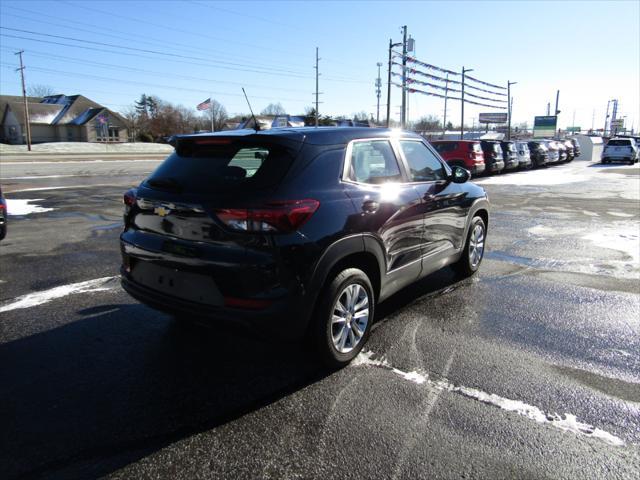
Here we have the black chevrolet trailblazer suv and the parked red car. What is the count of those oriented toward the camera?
0

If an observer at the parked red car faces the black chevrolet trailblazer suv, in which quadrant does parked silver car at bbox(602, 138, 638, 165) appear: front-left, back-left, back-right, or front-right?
back-left

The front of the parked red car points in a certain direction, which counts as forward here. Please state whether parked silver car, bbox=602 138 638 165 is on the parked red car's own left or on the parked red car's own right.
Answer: on the parked red car's own right

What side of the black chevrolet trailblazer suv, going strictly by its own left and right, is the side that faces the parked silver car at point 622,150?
front

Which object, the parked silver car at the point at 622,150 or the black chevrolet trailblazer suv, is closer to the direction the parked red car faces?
the parked silver car

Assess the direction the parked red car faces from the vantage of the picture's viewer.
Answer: facing away from the viewer and to the left of the viewer

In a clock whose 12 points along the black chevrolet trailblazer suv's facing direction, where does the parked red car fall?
The parked red car is roughly at 11 o'clock from the black chevrolet trailblazer suv.

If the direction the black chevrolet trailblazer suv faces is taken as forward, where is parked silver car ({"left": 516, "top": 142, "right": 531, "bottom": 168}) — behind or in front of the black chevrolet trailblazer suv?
in front

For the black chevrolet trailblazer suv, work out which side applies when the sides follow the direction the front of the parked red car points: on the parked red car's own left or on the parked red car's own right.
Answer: on the parked red car's own left

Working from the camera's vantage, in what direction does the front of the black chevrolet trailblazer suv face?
facing away from the viewer and to the right of the viewer
